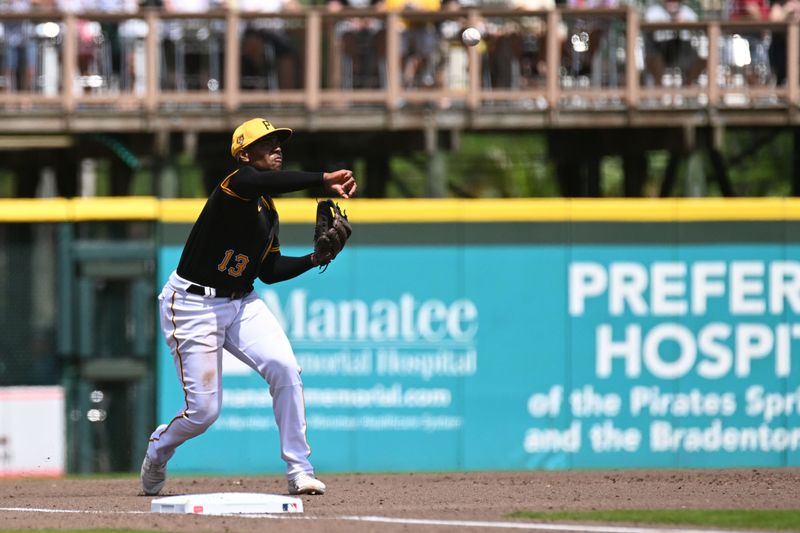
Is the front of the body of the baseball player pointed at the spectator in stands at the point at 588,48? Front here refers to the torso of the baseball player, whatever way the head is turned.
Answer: no

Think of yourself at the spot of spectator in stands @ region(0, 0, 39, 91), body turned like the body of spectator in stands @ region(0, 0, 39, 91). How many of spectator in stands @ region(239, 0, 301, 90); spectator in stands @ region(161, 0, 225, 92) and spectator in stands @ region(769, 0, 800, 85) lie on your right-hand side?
0

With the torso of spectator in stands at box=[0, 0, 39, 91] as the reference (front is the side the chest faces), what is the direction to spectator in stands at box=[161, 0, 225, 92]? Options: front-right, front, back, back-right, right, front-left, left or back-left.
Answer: left

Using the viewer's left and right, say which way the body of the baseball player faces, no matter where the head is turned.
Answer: facing the viewer and to the right of the viewer

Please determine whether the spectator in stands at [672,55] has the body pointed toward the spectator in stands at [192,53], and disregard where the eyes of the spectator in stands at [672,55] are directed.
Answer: no

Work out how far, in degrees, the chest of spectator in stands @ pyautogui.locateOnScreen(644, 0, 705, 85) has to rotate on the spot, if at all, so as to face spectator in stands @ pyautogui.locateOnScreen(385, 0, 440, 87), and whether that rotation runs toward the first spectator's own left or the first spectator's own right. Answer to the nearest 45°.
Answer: approximately 90° to the first spectator's own right

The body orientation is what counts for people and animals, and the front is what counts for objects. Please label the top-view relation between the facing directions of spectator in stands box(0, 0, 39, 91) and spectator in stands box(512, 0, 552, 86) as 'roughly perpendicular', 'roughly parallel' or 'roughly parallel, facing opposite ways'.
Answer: roughly parallel

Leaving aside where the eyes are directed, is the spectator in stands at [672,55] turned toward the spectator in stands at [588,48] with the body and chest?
no

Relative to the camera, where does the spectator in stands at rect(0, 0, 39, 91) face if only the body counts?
toward the camera

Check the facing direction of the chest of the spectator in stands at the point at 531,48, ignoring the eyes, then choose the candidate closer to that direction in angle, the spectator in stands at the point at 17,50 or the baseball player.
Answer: the baseball player

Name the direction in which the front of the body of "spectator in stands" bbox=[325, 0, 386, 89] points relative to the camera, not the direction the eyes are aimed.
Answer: toward the camera

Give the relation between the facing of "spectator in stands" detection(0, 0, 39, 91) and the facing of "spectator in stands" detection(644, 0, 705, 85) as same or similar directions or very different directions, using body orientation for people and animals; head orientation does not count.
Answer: same or similar directions

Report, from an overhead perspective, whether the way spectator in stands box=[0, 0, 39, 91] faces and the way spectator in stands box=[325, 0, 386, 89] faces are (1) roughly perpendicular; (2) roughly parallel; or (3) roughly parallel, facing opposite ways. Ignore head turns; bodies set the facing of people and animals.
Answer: roughly parallel

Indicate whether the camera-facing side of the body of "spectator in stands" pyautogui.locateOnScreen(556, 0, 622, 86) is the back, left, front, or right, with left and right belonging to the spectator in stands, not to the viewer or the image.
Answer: front

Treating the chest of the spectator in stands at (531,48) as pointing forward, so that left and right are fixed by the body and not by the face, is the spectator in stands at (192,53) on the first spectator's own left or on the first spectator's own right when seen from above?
on the first spectator's own right

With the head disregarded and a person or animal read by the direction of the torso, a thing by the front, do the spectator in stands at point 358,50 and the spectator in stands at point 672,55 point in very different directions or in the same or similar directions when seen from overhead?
same or similar directions
